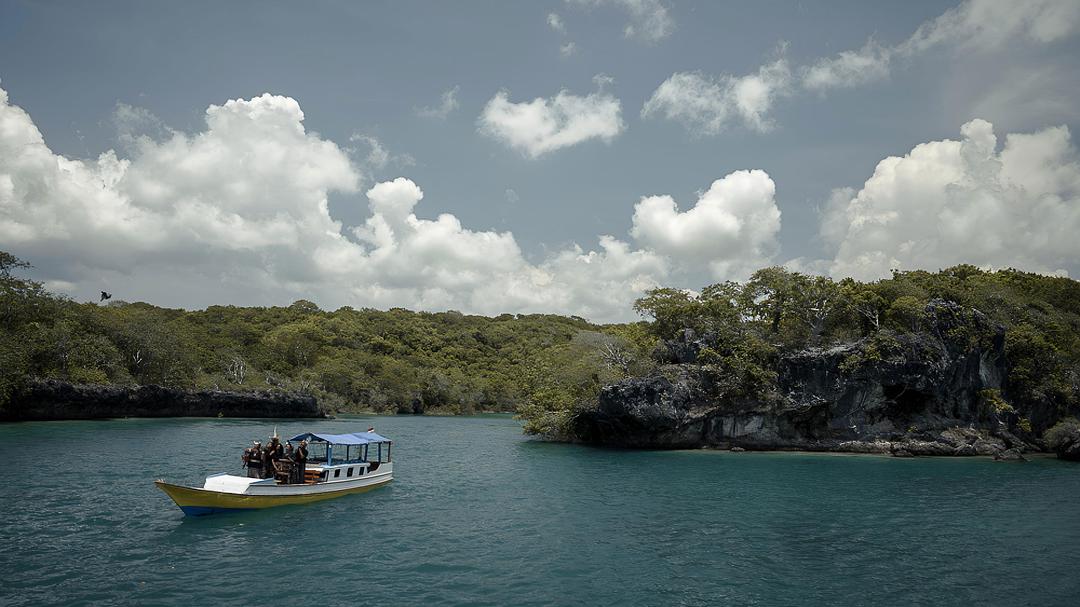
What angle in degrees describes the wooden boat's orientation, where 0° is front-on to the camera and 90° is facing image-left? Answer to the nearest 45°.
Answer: approximately 45°
